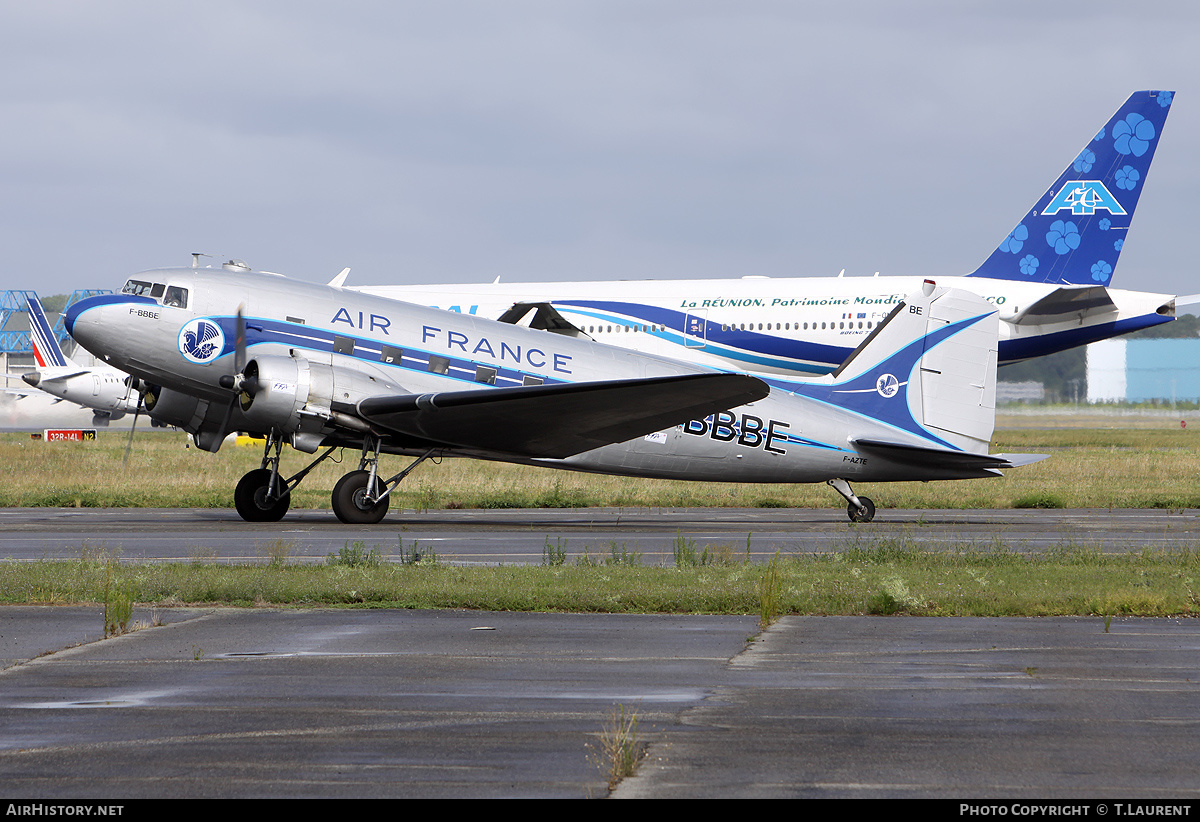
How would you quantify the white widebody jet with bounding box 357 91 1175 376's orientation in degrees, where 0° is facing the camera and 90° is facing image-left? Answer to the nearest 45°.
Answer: approximately 90°

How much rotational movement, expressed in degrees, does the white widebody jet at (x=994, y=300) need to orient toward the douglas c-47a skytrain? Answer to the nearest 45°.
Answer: approximately 45° to its left
